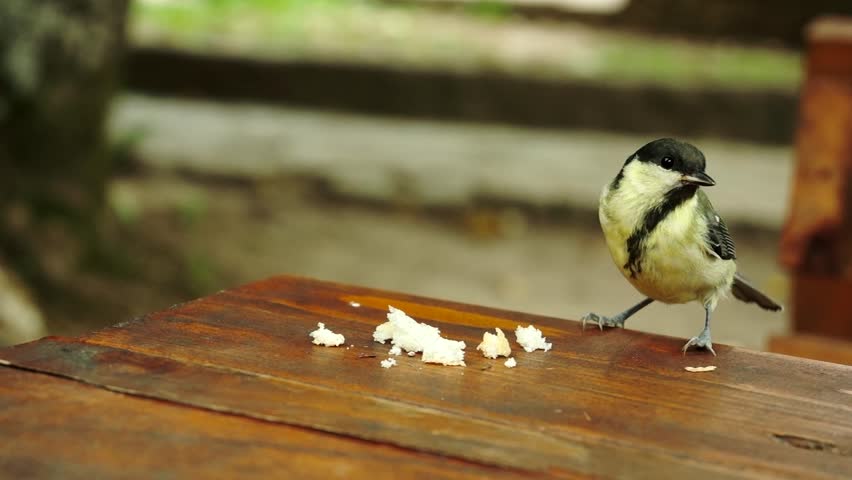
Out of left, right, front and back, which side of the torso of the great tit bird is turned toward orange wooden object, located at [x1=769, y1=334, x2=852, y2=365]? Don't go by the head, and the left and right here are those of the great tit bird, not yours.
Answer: back

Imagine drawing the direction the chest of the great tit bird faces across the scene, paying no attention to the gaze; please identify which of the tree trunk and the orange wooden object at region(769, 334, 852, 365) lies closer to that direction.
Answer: the tree trunk

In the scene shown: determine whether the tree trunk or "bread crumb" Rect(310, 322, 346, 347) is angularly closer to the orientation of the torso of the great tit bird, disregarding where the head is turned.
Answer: the bread crumb

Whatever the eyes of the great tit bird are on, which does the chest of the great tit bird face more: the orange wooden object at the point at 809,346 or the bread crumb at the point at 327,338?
the bread crumb

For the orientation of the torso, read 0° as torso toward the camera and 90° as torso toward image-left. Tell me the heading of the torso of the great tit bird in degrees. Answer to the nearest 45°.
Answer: approximately 45°

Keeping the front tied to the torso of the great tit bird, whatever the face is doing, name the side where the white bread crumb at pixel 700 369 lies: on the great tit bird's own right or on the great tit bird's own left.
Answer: on the great tit bird's own left

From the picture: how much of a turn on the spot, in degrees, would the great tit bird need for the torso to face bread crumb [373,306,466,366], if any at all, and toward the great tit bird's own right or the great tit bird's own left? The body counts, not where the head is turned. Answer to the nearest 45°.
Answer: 0° — it already faces it

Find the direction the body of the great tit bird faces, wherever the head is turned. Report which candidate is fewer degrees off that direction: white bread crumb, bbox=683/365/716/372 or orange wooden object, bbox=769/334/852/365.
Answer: the white bread crumb

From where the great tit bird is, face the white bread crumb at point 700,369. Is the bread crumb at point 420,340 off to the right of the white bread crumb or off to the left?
right

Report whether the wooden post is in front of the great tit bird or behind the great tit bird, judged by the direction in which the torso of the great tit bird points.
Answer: behind
